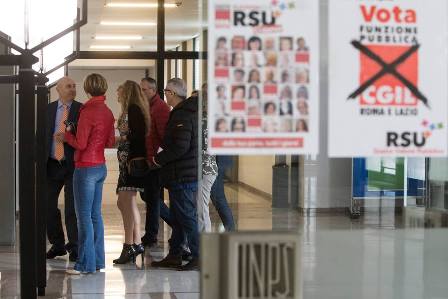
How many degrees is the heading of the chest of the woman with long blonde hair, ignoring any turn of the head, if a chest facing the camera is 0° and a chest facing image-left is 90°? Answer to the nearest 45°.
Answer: approximately 90°

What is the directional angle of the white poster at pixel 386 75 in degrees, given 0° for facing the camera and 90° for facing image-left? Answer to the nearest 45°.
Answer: approximately 0°

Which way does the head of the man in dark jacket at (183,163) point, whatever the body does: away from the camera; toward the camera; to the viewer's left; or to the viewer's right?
to the viewer's left

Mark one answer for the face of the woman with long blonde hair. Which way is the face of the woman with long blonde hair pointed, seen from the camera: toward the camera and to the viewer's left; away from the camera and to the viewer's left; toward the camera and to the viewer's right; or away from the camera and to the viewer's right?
away from the camera and to the viewer's left

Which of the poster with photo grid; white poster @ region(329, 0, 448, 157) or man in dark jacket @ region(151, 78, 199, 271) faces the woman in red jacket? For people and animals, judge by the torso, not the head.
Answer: the man in dark jacket

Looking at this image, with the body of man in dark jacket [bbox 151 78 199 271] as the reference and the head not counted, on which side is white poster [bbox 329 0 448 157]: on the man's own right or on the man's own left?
on the man's own left

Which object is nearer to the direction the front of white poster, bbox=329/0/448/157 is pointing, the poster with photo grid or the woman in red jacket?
the poster with photo grid

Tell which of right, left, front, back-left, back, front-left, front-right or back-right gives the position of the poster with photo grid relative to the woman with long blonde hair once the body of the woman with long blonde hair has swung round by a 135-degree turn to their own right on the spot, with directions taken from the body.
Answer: back-right

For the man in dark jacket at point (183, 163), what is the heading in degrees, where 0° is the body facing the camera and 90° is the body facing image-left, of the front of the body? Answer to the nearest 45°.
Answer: approximately 90°

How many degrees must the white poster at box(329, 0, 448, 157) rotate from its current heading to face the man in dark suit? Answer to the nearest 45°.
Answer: approximately 135° to its right
